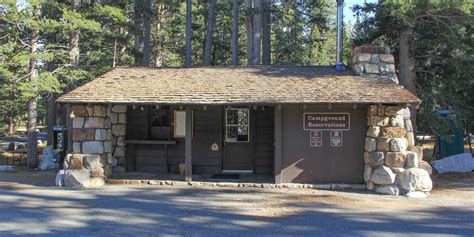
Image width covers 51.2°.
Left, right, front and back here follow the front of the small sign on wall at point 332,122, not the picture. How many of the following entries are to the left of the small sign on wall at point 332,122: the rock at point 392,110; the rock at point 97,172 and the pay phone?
1

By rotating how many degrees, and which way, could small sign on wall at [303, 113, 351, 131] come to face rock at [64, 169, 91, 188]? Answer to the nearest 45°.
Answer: approximately 90° to its right

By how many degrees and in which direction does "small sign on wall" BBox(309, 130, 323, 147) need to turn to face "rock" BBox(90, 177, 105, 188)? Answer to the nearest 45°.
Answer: approximately 90° to its right

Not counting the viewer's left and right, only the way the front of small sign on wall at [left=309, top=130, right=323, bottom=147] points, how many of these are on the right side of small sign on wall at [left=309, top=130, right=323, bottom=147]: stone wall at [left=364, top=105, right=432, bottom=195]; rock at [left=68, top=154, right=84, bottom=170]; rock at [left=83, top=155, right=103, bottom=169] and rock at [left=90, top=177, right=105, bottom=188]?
3

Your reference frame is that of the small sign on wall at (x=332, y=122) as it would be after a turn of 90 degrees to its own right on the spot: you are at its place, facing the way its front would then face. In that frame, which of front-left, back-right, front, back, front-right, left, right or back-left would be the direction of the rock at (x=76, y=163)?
front

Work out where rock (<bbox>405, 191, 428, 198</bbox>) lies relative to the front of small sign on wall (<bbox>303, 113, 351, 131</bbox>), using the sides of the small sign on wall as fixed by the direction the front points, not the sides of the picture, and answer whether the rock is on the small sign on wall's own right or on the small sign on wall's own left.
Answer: on the small sign on wall's own left

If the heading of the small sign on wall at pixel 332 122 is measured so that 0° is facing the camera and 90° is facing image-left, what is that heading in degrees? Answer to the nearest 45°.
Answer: approximately 0°

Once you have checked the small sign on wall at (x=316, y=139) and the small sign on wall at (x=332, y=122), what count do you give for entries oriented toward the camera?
2

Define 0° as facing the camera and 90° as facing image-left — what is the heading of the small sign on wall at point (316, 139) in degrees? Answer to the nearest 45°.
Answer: approximately 0°

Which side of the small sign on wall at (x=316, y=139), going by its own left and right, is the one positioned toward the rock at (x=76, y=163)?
right

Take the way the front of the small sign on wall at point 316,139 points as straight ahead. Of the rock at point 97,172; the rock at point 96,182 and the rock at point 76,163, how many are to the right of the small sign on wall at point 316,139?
3

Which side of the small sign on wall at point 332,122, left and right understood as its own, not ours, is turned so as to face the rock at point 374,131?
left
